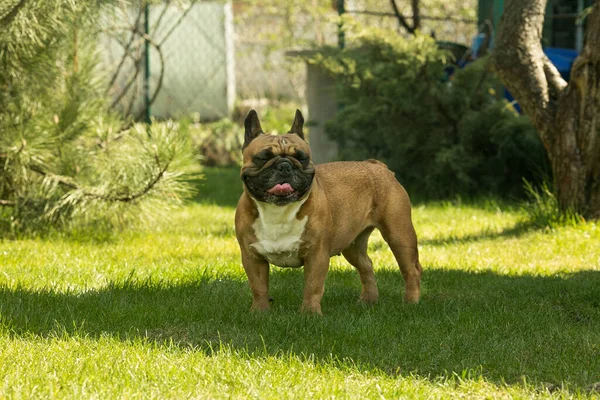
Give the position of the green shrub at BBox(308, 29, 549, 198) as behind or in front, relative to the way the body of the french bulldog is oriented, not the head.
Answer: behind

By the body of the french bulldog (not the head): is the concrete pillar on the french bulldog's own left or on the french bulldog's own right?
on the french bulldog's own right

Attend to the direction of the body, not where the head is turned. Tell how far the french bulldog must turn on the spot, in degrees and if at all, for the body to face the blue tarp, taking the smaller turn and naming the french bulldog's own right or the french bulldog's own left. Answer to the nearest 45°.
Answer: approximately 180°

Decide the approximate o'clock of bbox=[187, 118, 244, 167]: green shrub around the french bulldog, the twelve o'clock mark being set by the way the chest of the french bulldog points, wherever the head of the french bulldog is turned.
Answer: The green shrub is roughly at 4 o'clock from the french bulldog.

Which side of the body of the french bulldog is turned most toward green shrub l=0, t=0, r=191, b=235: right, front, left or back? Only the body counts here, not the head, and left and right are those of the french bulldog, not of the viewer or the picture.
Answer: right

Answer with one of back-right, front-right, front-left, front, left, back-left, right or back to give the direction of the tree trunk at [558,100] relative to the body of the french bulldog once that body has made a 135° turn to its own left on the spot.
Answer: front-left

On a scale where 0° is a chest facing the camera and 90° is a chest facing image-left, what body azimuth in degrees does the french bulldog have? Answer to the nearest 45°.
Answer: approximately 45°
